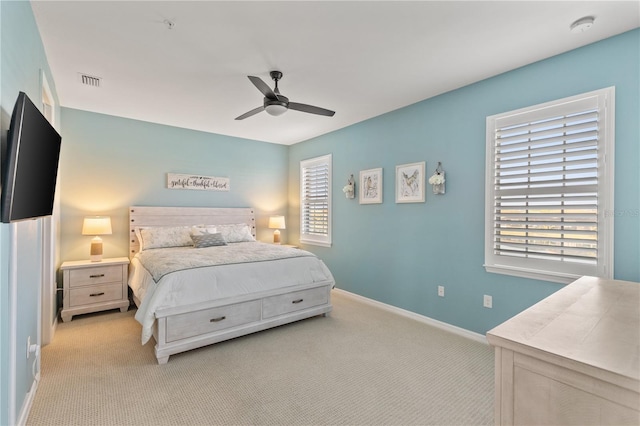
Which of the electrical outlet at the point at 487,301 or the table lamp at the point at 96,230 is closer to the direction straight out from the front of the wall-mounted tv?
the electrical outlet

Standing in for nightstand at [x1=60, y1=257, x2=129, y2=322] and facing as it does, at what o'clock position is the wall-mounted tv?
The wall-mounted tv is roughly at 12 o'clock from the nightstand.

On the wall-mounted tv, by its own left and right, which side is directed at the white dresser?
front

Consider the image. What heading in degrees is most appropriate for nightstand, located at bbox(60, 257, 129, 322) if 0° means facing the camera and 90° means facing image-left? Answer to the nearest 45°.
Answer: approximately 0°

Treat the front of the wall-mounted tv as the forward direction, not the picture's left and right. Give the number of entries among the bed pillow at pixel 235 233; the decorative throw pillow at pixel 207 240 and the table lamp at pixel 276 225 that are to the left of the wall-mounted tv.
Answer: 3

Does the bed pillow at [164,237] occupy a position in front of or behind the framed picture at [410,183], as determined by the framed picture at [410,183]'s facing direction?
in front

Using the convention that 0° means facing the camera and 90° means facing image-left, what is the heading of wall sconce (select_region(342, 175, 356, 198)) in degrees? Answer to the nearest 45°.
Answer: approximately 45°

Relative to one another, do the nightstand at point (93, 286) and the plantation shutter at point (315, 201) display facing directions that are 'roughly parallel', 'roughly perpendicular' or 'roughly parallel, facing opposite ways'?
roughly perpendicular

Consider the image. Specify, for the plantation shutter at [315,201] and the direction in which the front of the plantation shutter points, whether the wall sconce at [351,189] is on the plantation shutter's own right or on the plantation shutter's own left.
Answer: on the plantation shutter's own left

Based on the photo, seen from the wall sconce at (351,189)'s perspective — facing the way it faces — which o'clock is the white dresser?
The white dresser is roughly at 10 o'clock from the wall sconce.

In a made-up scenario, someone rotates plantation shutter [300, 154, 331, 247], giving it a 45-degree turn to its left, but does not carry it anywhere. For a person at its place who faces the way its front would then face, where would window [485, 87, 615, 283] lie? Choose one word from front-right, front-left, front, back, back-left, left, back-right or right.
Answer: front-left

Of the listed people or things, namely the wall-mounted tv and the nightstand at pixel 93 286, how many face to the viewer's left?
0
